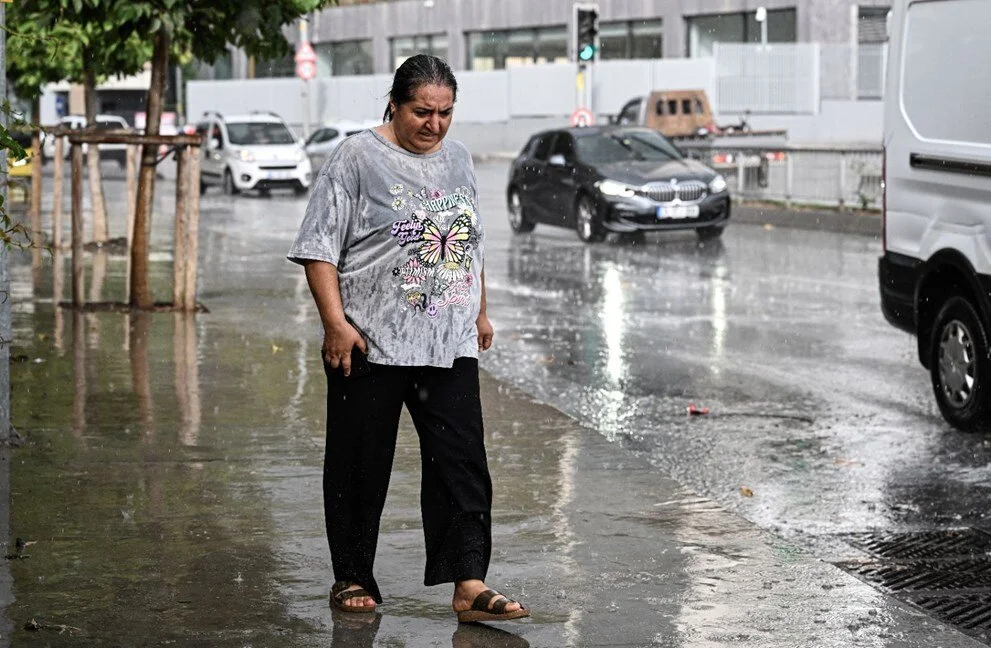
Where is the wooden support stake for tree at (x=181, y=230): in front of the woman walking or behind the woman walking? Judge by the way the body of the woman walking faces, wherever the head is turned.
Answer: behind

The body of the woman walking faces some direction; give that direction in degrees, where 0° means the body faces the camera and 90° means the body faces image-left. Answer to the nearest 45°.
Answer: approximately 315°

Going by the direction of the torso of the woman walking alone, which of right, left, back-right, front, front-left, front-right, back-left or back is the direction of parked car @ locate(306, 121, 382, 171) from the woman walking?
back-left

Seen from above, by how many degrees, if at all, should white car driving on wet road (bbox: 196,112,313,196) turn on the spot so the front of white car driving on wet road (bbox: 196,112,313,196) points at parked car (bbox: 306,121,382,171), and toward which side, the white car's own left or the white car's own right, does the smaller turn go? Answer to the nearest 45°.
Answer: approximately 135° to the white car's own left

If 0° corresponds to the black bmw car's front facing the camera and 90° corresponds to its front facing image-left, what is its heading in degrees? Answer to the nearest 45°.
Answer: approximately 315°

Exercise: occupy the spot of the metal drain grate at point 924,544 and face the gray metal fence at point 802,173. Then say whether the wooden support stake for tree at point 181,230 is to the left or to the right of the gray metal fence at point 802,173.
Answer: left

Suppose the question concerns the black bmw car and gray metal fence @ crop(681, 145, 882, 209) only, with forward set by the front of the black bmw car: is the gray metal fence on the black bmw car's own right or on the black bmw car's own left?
on the black bmw car's own left
